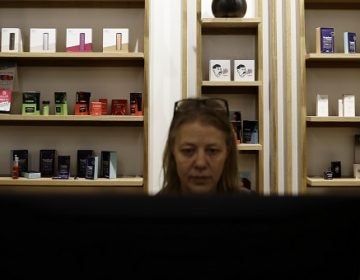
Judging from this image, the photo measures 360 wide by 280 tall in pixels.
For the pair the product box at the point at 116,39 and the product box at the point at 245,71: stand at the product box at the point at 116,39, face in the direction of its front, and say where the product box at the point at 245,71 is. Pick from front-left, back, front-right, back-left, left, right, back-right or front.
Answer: left

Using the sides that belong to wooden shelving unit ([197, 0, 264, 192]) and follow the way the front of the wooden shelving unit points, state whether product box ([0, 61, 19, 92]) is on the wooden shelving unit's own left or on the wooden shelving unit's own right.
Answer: on the wooden shelving unit's own right

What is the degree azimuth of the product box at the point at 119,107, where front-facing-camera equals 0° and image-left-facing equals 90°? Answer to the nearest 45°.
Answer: approximately 0°

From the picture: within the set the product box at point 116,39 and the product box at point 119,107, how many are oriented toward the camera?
2

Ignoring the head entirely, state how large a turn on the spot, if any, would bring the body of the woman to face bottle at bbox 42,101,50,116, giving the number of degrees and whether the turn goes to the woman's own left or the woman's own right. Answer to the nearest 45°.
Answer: approximately 135° to the woman's own right

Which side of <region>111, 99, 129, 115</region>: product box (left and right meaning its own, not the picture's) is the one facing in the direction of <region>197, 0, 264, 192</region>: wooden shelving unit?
left

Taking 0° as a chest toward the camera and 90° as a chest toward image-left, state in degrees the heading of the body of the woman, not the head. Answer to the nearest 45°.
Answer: approximately 0°
